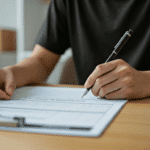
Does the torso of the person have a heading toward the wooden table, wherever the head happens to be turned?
yes

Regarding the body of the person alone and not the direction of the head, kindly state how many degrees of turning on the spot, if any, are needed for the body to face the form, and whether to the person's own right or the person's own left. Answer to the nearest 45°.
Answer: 0° — they already face it

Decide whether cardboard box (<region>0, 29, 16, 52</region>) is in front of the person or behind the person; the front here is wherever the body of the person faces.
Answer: behind

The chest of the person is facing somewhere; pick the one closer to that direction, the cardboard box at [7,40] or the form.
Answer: the form

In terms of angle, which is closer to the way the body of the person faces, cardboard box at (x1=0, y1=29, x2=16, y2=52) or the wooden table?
the wooden table

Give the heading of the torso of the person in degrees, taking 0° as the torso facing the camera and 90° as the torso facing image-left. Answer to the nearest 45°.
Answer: approximately 0°
